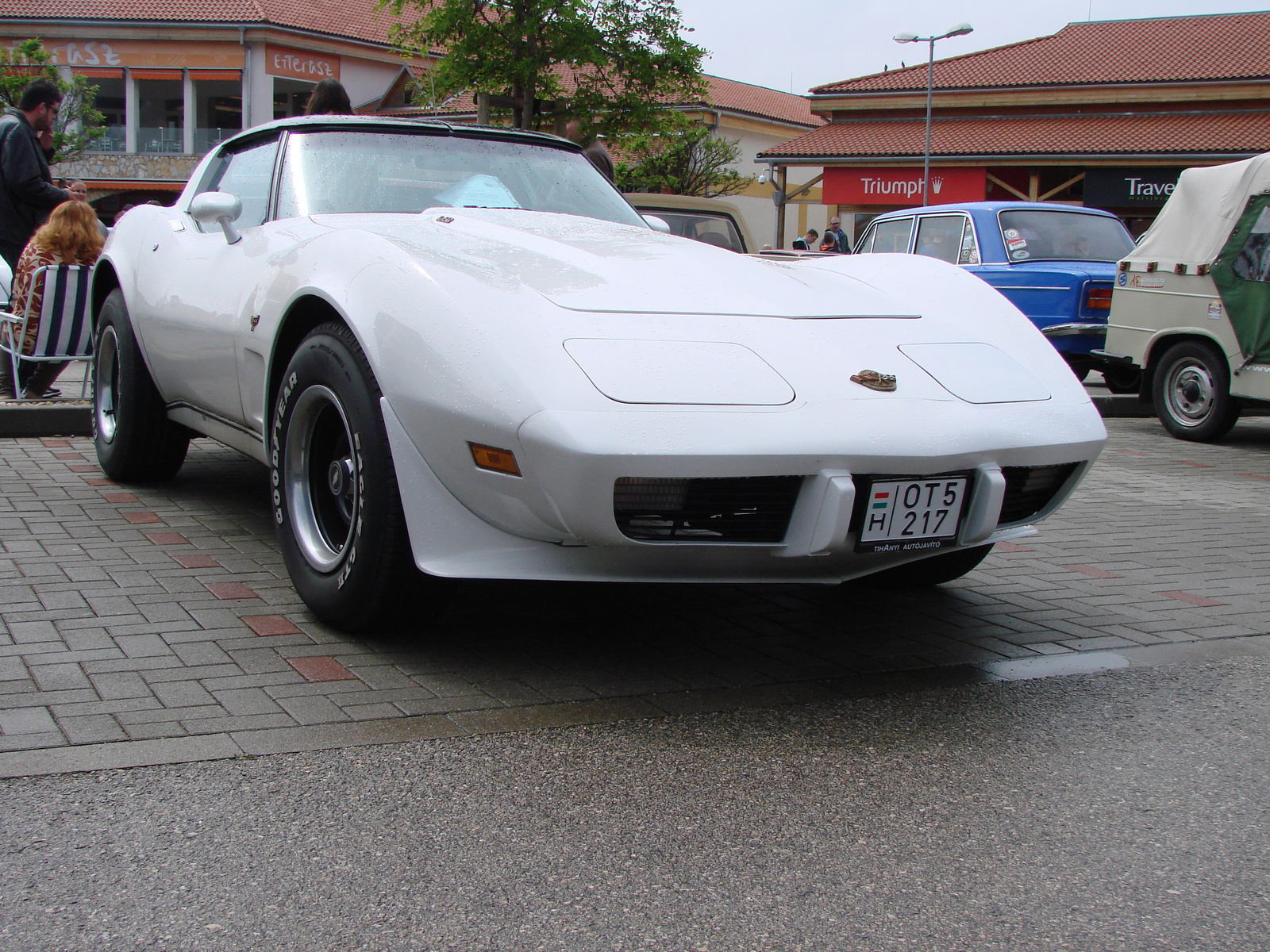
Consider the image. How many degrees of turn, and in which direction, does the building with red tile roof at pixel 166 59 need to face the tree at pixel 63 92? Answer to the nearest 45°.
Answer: approximately 45° to its right

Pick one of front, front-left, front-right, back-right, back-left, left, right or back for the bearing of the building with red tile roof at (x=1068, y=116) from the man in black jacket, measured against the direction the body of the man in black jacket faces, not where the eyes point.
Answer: front-left

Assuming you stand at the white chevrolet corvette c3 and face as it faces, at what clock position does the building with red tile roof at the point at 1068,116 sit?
The building with red tile roof is roughly at 8 o'clock from the white chevrolet corvette c3.

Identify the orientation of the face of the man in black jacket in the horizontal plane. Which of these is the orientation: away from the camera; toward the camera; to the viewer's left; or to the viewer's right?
to the viewer's right

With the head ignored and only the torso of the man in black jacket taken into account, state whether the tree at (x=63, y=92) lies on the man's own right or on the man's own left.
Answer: on the man's own left

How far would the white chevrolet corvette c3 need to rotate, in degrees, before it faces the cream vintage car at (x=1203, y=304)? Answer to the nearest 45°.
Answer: approximately 90° to its left

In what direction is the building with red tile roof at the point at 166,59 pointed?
toward the camera

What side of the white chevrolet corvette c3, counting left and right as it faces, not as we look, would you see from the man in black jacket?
back

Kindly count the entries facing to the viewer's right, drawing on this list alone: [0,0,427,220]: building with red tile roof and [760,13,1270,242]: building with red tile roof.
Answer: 0

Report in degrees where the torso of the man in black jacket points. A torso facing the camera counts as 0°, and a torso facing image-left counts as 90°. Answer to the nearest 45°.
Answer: approximately 270°

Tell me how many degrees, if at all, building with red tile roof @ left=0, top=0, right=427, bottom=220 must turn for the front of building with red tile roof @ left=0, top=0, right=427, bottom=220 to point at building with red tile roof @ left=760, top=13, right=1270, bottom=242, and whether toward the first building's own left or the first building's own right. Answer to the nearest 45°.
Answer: approximately 45° to the first building's own left

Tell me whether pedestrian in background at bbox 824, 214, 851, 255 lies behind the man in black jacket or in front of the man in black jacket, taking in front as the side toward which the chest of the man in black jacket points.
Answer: in front

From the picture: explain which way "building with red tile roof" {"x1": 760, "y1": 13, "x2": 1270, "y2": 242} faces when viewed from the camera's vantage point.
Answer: facing the viewer

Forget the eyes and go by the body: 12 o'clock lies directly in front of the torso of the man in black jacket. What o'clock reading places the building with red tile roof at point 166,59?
The building with red tile roof is roughly at 9 o'clock from the man in black jacket.
